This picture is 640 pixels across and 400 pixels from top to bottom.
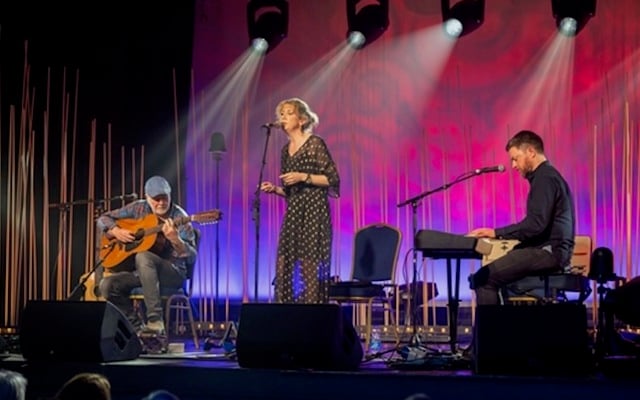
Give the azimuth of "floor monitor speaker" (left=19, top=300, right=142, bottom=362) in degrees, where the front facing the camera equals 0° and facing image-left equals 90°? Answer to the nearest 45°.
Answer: approximately 225°

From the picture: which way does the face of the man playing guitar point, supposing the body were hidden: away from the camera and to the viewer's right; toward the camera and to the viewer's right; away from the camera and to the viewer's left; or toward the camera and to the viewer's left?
toward the camera and to the viewer's right

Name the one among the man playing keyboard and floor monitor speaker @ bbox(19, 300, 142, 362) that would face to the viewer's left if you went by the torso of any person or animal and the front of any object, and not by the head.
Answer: the man playing keyboard

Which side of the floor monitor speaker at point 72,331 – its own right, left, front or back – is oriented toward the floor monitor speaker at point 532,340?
right

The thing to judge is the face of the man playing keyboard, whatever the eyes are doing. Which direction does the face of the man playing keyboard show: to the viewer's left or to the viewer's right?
to the viewer's left

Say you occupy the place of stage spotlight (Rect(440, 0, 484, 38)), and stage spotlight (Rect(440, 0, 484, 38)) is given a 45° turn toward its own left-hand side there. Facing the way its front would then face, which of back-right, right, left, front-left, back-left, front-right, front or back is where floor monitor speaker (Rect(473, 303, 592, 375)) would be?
front

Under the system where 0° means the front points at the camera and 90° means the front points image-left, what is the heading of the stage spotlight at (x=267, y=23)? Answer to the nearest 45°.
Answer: approximately 45°

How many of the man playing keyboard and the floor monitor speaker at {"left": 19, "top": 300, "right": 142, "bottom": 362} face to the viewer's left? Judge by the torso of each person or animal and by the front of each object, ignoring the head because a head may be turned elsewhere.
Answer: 1

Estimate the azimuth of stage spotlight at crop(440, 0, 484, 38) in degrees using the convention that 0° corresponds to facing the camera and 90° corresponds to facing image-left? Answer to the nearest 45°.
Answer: approximately 45°

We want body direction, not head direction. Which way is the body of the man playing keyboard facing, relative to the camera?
to the viewer's left

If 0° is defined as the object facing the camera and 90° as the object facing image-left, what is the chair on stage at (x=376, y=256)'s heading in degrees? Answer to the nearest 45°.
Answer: approximately 45°

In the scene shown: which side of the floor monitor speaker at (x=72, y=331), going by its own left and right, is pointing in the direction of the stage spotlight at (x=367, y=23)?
front
